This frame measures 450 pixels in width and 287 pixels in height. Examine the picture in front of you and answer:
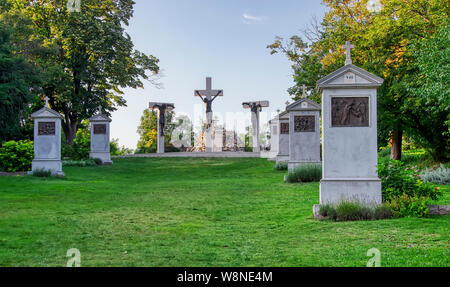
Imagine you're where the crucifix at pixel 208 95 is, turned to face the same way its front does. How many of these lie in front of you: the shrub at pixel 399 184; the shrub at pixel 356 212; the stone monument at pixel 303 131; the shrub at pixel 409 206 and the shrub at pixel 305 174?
5

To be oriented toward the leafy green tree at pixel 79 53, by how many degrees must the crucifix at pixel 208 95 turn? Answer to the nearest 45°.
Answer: approximately 45° to its right

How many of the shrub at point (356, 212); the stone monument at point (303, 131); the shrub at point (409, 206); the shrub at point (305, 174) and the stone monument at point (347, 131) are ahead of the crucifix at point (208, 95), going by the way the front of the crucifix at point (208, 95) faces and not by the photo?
5

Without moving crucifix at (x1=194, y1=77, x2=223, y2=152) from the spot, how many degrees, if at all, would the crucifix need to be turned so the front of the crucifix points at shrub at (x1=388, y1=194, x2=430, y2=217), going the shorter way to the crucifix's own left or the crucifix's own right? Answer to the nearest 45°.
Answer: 0° — it already faces it

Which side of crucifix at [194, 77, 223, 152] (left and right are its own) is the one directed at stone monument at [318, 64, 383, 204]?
front

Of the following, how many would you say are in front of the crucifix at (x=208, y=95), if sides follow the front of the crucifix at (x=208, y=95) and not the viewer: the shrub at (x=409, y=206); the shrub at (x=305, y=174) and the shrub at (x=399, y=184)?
3

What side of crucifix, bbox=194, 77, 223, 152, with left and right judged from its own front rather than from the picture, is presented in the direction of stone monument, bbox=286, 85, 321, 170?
front

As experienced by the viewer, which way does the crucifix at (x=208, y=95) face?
facing the viewer

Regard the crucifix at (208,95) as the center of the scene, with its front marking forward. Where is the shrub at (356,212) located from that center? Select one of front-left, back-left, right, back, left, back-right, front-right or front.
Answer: front

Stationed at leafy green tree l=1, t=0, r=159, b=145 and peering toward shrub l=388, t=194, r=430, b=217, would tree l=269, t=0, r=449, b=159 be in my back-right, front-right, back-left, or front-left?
front-left

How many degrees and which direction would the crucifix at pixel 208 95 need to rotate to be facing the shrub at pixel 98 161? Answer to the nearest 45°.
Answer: approximately 45° to its right

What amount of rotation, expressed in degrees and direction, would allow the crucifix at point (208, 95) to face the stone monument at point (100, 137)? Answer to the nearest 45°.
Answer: approximately 45° to its right
